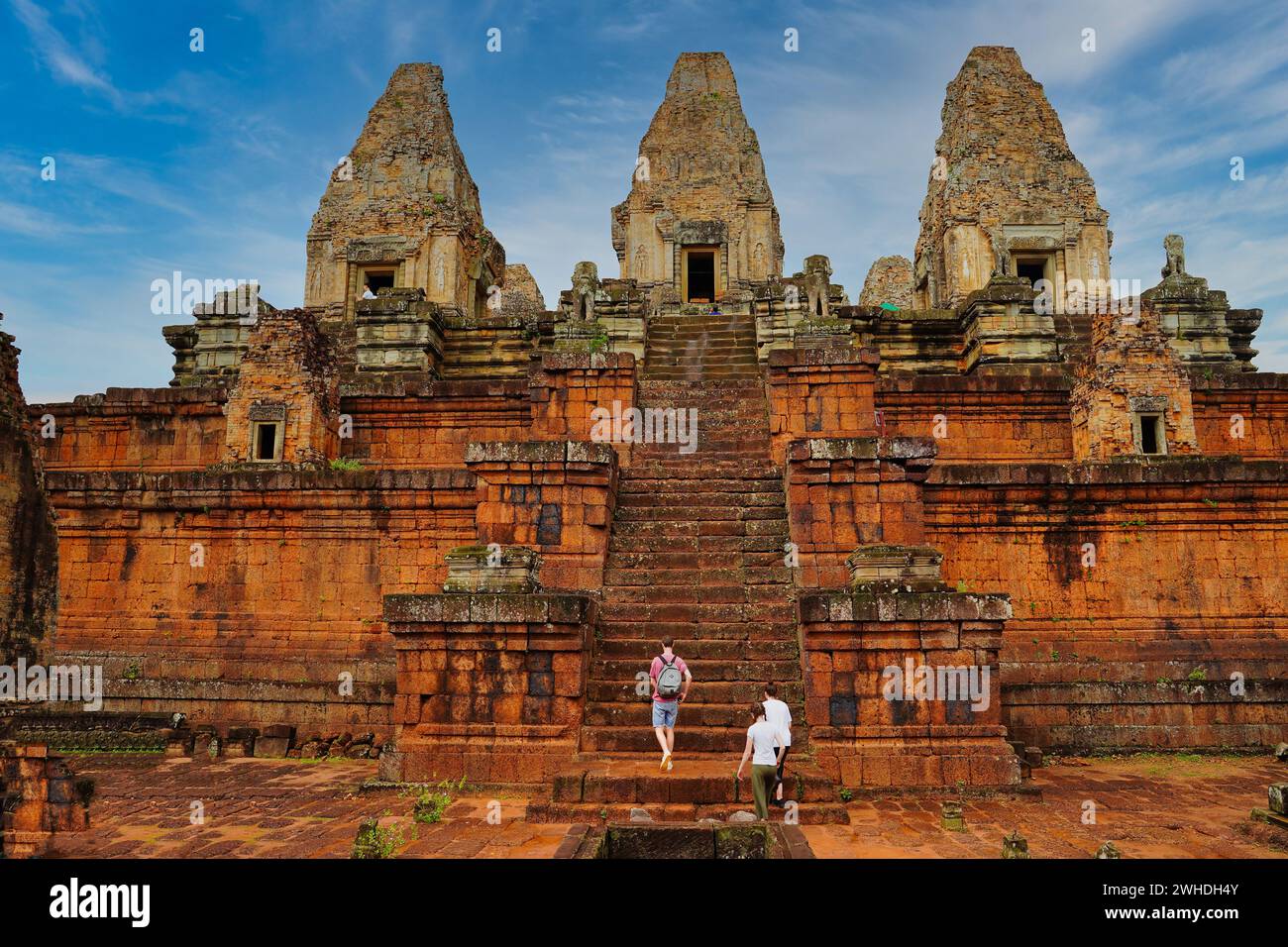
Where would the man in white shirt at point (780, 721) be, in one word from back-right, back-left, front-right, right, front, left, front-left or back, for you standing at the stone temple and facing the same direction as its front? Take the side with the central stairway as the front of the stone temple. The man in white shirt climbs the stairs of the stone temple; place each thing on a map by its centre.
front

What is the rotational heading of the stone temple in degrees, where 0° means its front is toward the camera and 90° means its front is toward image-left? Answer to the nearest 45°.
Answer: approximately 0°

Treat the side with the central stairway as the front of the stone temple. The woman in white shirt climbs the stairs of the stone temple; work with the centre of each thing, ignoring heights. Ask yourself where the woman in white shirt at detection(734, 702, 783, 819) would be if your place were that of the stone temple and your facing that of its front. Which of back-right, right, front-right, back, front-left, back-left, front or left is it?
front

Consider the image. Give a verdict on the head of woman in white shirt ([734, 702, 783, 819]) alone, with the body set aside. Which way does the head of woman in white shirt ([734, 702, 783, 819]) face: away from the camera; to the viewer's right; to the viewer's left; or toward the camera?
away from the camera
